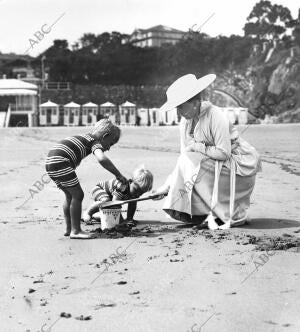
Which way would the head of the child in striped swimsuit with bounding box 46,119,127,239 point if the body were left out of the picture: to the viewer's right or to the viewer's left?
to the viewer's right

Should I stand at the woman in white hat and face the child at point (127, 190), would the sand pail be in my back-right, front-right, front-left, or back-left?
front-left

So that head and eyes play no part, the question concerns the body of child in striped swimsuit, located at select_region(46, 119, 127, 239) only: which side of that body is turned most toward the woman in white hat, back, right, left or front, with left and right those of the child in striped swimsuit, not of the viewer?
front

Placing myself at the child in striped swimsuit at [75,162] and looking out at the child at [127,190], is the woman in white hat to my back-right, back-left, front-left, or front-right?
front-right

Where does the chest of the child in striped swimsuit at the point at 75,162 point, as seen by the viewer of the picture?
to the viewer's right

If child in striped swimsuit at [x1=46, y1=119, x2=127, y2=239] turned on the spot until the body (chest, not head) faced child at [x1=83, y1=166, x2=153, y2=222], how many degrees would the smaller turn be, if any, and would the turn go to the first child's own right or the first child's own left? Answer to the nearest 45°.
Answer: approximately 45° to the first child's own left
